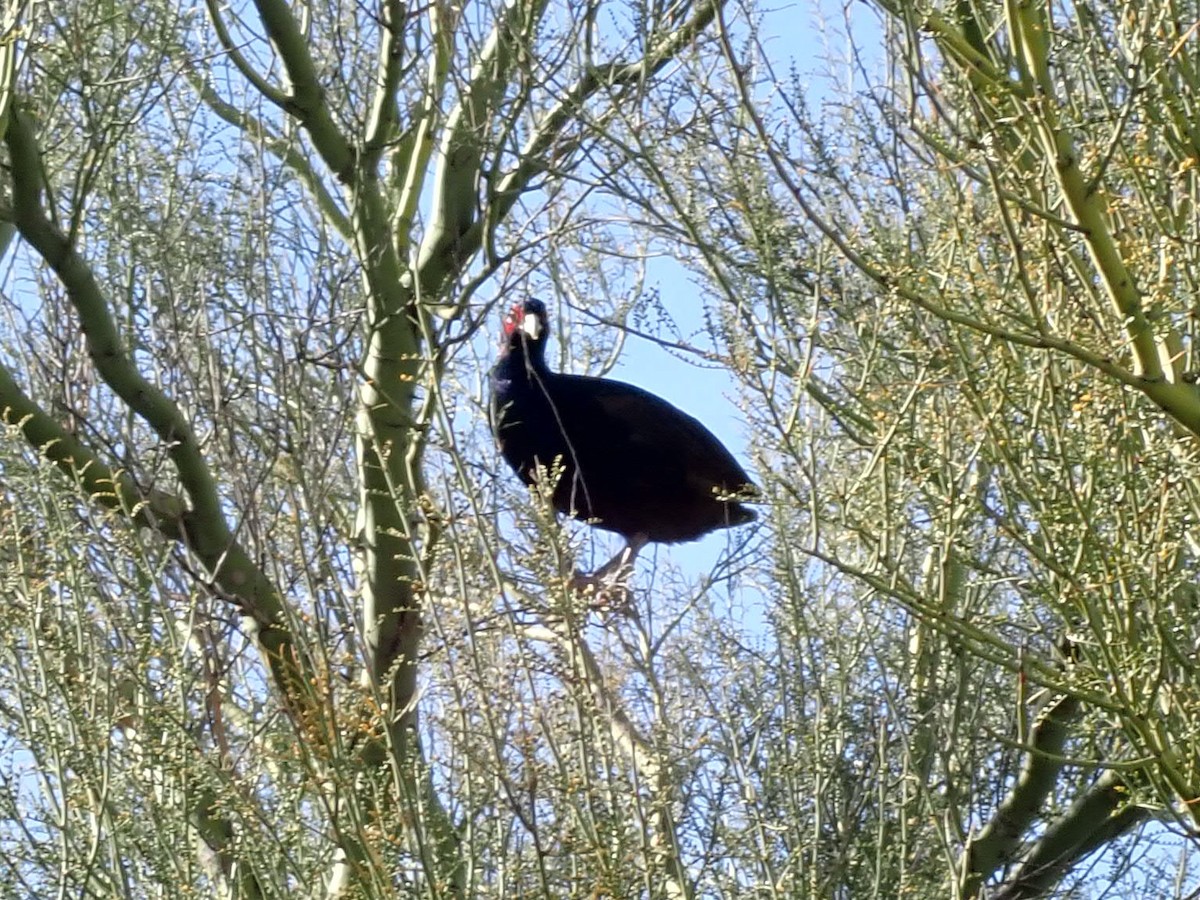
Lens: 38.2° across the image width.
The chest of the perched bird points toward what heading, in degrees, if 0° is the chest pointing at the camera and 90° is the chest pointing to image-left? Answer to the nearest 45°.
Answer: approximately 90°
